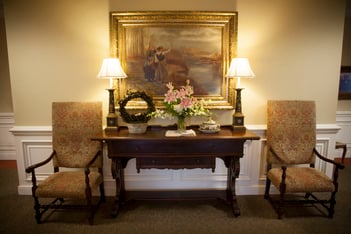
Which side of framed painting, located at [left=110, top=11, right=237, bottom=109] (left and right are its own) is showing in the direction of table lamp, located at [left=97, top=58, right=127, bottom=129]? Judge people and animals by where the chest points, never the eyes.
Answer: right

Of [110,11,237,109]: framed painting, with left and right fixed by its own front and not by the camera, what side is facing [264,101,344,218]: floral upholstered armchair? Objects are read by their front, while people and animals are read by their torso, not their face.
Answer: left

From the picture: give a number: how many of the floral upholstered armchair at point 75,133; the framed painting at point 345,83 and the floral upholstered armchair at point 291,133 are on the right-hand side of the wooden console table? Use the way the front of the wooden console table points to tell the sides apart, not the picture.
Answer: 1

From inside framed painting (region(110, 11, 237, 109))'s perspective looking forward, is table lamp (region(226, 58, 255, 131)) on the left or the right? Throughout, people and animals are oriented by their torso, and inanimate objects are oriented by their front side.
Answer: on its left

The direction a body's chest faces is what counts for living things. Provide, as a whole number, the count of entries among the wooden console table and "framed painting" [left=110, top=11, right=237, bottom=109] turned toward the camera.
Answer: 2

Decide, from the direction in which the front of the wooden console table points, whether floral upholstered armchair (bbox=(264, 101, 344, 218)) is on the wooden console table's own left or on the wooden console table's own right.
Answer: on the wooden console table's own left

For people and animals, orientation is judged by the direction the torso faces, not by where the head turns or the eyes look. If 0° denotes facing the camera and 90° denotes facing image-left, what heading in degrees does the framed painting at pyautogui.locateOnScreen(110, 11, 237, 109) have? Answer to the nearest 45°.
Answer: approximately 0°

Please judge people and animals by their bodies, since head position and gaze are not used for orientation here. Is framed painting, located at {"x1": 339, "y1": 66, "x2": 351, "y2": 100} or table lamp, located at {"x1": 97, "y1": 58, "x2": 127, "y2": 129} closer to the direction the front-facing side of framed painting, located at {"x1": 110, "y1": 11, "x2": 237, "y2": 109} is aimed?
the table lamp

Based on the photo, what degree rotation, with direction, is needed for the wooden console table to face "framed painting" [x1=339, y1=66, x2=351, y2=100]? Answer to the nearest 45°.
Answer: approximately 135° to its left

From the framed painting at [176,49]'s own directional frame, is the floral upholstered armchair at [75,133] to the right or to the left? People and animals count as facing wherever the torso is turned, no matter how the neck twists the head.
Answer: on its right
